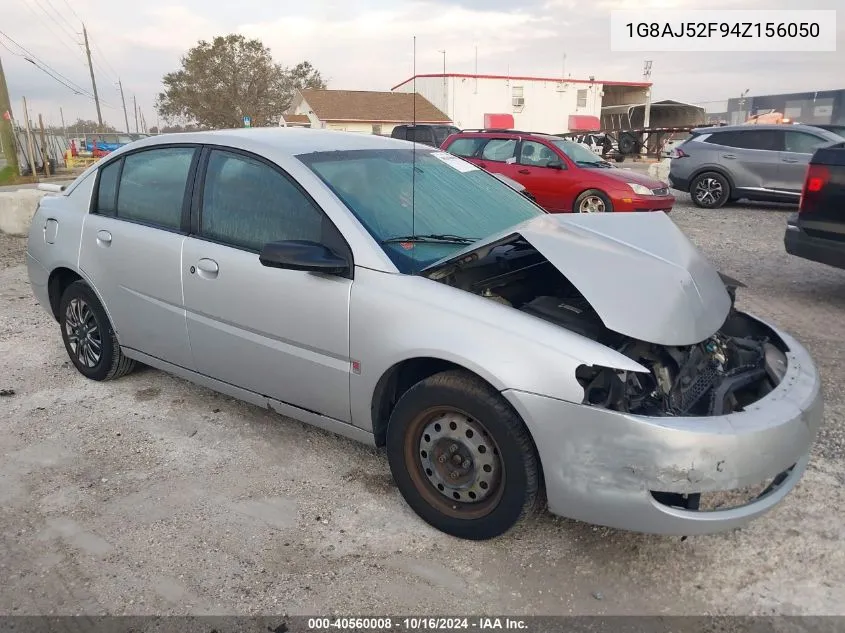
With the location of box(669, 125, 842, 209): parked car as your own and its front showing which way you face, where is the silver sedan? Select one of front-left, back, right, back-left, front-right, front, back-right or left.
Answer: right

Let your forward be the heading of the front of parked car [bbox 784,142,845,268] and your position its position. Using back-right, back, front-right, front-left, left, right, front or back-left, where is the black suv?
left

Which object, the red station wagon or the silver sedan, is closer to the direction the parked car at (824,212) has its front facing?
the red station wagon

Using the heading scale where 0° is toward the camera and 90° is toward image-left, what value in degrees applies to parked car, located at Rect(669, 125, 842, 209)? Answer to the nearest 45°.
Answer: approximately 270°

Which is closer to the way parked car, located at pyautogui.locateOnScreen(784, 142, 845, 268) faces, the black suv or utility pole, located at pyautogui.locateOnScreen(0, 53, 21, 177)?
the black suv

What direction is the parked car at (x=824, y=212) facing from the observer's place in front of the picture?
facing away from the viewer and to the right of the viewer

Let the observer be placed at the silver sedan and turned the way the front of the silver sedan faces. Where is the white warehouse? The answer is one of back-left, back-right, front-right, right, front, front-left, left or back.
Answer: back-left

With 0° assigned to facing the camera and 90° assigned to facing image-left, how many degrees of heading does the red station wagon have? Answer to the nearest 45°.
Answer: approximately 315°

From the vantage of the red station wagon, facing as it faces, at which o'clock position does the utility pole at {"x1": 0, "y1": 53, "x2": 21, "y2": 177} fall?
The utility pole is roughly at 5 o'clock from the red station wagon.

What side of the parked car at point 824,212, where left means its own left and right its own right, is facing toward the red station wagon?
left

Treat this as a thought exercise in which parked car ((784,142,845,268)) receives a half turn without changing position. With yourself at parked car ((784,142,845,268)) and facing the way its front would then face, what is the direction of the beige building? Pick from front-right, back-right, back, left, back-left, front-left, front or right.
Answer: right
